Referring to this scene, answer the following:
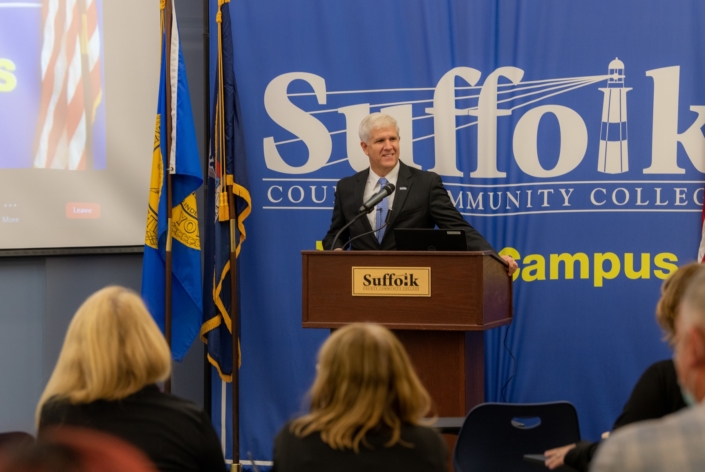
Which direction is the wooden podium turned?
toward the camera

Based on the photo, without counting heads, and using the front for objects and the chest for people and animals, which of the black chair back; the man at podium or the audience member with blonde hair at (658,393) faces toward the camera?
the man at podium

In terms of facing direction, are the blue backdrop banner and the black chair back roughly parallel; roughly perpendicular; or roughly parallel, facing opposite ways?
roughly parallel, facing opposite ways

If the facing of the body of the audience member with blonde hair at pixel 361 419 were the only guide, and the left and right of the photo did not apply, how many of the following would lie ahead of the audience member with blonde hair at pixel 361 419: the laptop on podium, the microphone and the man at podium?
3

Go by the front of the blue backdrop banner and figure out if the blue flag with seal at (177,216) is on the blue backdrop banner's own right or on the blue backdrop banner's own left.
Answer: on the blue backdrop banner's own right

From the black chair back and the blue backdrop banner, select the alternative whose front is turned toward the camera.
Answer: the blue backdrop banner

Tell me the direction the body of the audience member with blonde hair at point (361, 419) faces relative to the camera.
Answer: away from the camera

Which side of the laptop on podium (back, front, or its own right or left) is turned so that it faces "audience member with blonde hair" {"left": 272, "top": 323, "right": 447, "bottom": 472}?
back

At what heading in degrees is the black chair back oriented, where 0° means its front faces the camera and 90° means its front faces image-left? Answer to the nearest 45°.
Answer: approximately 180°

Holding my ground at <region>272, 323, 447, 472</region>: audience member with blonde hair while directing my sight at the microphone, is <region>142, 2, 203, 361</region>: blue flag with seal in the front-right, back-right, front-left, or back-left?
front-left

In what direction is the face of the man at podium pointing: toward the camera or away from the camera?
toward the camera

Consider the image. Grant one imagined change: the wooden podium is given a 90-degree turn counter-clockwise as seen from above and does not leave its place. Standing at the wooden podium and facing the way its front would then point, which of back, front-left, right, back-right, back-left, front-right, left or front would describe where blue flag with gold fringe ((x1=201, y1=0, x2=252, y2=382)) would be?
back-left

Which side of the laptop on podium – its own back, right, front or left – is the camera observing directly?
back

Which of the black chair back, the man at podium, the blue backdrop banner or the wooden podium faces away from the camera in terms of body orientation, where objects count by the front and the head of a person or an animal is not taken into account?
the black chair back

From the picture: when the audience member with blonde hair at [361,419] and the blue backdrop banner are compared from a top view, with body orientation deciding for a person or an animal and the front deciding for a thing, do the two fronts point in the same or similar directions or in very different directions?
very different directions
